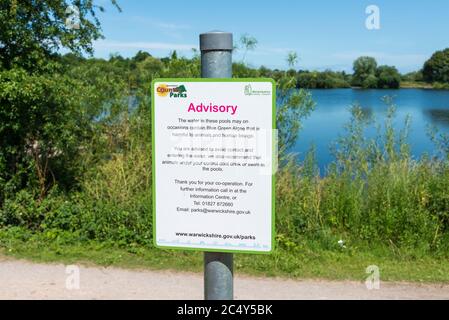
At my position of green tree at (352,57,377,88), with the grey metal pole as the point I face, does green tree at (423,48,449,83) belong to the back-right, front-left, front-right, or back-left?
back-left

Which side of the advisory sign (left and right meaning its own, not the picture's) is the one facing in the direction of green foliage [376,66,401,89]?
back

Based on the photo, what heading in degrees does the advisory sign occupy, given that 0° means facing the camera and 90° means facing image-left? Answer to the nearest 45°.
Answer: approximately 0°

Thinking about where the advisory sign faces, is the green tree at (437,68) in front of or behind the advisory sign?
behind

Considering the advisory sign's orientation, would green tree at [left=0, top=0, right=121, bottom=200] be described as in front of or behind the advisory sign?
behind
